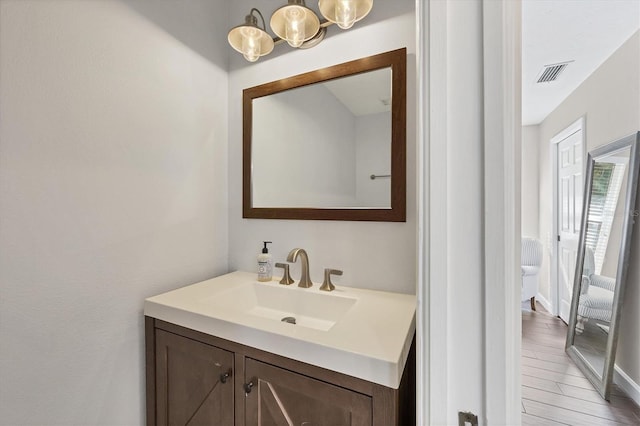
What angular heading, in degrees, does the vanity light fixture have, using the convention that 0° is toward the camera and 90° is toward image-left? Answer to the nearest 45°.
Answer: approximately 45°

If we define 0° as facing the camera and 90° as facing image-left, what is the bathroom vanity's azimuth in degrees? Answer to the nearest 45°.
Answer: approximately 45°

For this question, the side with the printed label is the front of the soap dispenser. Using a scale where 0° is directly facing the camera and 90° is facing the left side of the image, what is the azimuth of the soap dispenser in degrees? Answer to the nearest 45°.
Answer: approximately 45°

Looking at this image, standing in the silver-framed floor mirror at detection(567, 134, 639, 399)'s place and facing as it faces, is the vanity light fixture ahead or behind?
ahead

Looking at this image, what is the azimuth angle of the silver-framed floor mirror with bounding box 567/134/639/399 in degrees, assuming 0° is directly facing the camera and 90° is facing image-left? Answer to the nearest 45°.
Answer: approximately 45°

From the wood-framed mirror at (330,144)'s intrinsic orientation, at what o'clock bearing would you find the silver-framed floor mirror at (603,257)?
the silver-framed floor mirror at (603,257) is roughly at 7 o'clock from the wood-framed mirror at (330,144).

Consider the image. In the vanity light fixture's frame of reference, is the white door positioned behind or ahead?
behind

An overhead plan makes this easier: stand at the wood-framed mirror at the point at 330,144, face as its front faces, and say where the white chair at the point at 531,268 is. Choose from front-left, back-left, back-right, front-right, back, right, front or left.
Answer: back

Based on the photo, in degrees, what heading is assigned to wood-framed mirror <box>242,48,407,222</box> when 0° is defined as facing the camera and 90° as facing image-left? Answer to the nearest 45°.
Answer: approximately 45°
